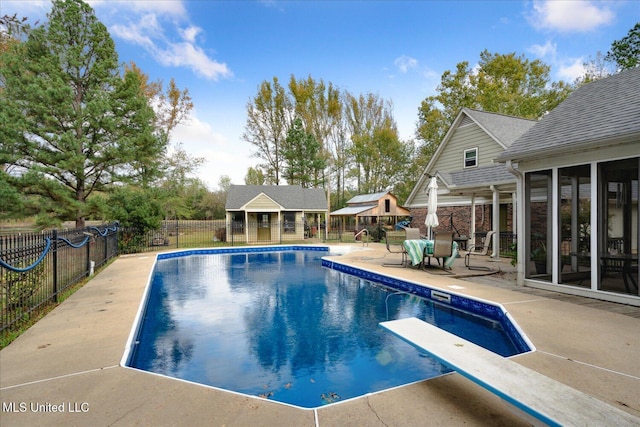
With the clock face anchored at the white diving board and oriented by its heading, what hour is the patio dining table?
The patio dining table is roughly at 1 o'clock from the white diving board.

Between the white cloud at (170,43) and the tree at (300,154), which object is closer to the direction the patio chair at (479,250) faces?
the white cloud

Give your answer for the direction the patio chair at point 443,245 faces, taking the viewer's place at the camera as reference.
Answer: facing away from the viewer and to the left of the viewer

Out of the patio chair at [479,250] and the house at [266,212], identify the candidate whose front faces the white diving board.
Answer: the house

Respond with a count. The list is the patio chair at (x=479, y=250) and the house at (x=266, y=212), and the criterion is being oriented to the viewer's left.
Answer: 1

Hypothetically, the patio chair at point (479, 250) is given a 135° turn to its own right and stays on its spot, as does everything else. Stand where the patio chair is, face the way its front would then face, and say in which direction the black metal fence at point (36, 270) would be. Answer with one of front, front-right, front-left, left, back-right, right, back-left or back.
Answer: back

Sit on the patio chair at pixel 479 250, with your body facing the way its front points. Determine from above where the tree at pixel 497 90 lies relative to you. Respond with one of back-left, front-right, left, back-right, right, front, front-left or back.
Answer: right

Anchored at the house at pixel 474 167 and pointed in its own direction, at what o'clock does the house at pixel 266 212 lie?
the house at pixel 266 212 is roughly at 2 o'clock from the house at pixel 474 167.

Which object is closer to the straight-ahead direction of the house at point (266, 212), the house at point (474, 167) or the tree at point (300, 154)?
the house

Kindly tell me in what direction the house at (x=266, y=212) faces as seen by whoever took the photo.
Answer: facing the viewer

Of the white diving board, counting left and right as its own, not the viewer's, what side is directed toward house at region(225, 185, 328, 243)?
front

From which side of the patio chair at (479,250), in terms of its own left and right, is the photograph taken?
left

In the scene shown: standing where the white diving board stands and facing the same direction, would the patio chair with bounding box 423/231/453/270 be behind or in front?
in front
